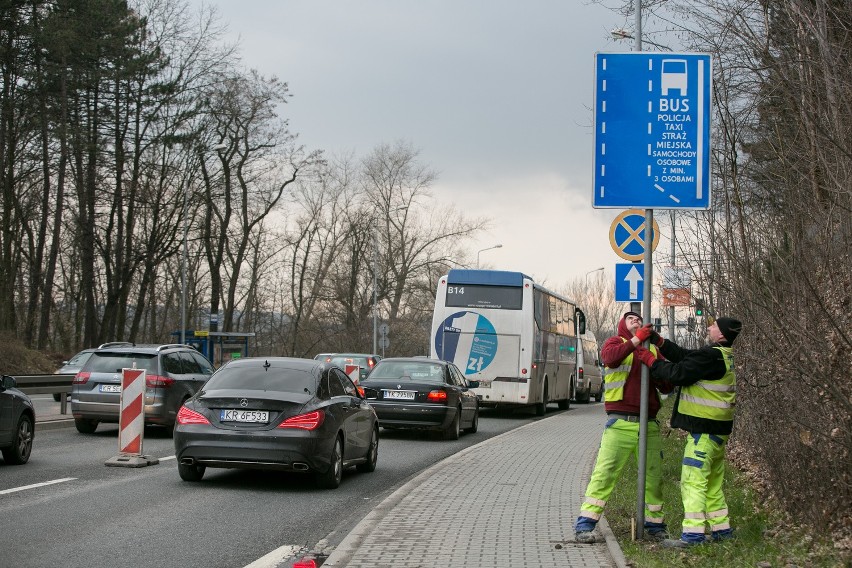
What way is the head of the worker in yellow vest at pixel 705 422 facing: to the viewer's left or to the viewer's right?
to the viewer's left

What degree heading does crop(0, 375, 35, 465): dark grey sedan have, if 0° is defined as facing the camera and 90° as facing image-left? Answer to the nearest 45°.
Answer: approximately 225°

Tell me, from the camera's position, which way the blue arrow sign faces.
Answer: facing the viewer

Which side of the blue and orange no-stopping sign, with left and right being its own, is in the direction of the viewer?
front

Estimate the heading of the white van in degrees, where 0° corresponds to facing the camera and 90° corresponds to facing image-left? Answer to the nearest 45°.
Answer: approximately 225°

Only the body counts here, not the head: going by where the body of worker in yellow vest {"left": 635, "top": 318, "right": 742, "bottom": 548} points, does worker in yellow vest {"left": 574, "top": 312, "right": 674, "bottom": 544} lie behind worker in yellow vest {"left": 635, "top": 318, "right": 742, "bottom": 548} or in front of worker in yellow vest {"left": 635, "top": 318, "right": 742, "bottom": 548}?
in front

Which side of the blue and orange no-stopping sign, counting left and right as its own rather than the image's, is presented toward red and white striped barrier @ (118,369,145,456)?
right

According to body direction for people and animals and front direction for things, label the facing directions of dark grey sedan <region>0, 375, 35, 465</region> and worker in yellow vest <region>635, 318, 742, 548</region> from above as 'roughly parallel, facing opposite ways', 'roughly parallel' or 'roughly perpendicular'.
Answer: roughly perpendicular

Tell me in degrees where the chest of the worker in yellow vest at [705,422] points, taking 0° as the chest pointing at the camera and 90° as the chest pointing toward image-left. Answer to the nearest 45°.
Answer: approximately 90°
